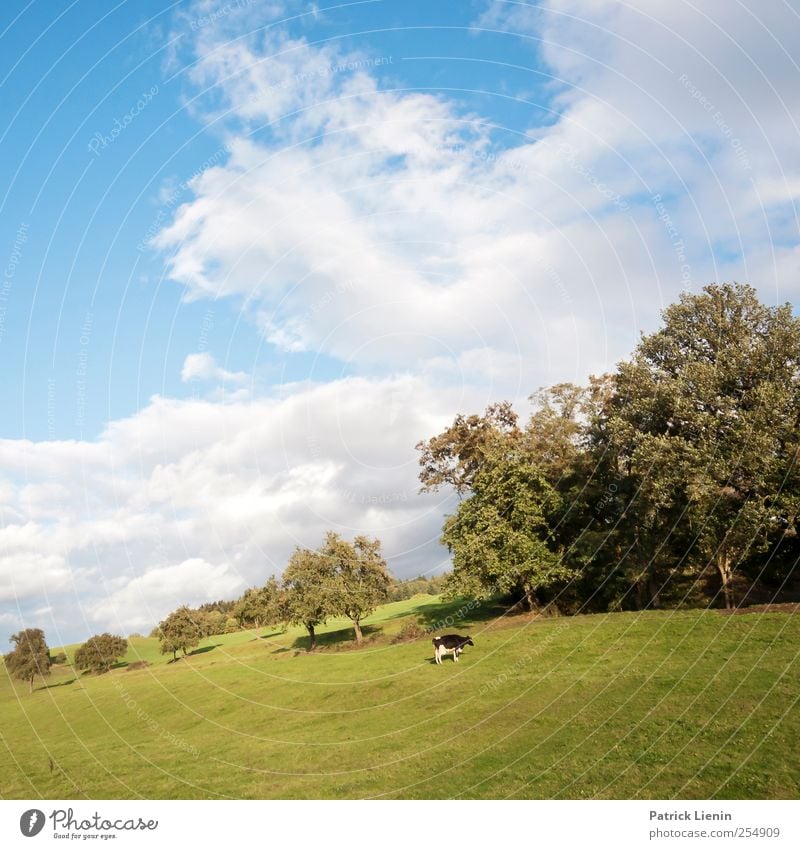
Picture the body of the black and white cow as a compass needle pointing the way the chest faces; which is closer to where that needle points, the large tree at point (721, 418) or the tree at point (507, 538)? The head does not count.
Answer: the large tree

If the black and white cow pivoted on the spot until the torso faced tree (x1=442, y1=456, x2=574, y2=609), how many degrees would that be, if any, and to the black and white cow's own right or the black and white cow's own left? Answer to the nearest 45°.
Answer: approximately 45° to the black and white cow's own left

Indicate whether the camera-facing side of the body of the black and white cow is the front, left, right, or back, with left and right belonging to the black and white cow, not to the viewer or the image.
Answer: right

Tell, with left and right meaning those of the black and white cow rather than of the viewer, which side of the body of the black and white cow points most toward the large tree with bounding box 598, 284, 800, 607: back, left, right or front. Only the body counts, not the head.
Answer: front
